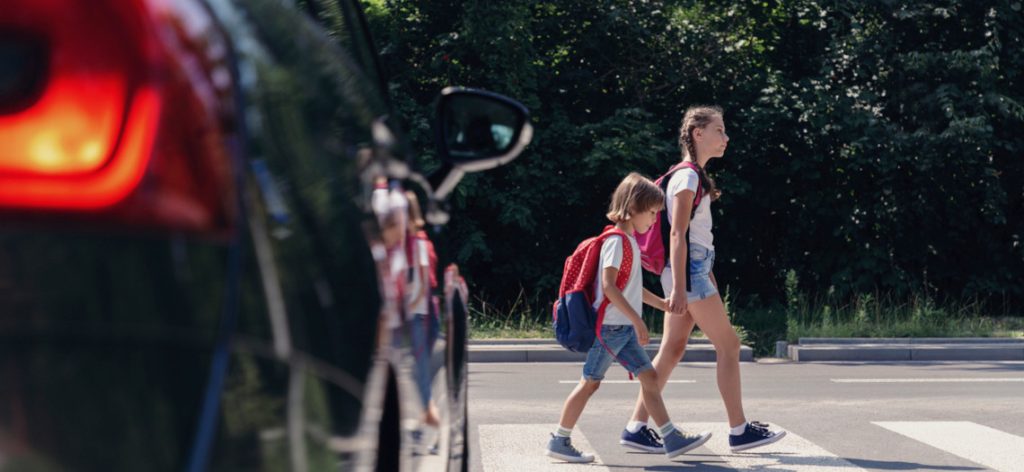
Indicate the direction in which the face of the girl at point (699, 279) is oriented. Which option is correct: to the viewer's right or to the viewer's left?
to the viewer's right

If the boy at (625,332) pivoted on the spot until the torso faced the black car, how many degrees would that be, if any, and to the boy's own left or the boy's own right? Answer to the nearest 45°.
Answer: approximately 90° to the boy's own right

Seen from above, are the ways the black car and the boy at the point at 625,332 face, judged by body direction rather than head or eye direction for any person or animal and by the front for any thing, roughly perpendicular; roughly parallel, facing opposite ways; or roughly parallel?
roughly perpendicular

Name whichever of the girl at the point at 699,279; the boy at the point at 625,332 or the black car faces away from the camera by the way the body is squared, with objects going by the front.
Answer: the black car

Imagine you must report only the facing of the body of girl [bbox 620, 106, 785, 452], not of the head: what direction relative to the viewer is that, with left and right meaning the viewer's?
facing to the right of the viewer

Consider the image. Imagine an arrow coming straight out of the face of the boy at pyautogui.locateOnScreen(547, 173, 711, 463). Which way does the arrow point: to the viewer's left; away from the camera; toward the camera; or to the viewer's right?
to the viewer's right

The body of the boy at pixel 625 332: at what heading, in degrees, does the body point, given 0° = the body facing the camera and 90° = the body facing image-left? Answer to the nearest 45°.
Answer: approximately 270°

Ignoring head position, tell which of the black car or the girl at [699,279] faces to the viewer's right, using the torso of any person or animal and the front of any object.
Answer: the girl

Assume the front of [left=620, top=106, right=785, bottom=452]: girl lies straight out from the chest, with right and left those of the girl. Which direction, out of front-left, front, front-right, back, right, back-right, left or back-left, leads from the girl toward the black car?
right

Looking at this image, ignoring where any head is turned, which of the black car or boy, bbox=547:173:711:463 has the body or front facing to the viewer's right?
the boy

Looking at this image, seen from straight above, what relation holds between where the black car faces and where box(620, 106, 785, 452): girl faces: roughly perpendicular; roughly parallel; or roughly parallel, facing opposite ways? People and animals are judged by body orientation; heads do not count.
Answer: roughly perpendicular

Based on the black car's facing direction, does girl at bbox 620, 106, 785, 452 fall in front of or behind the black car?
in front

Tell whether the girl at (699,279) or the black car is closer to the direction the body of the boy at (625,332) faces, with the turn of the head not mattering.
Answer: the girl

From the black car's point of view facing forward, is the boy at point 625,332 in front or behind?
in front

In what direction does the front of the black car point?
away from the camera
